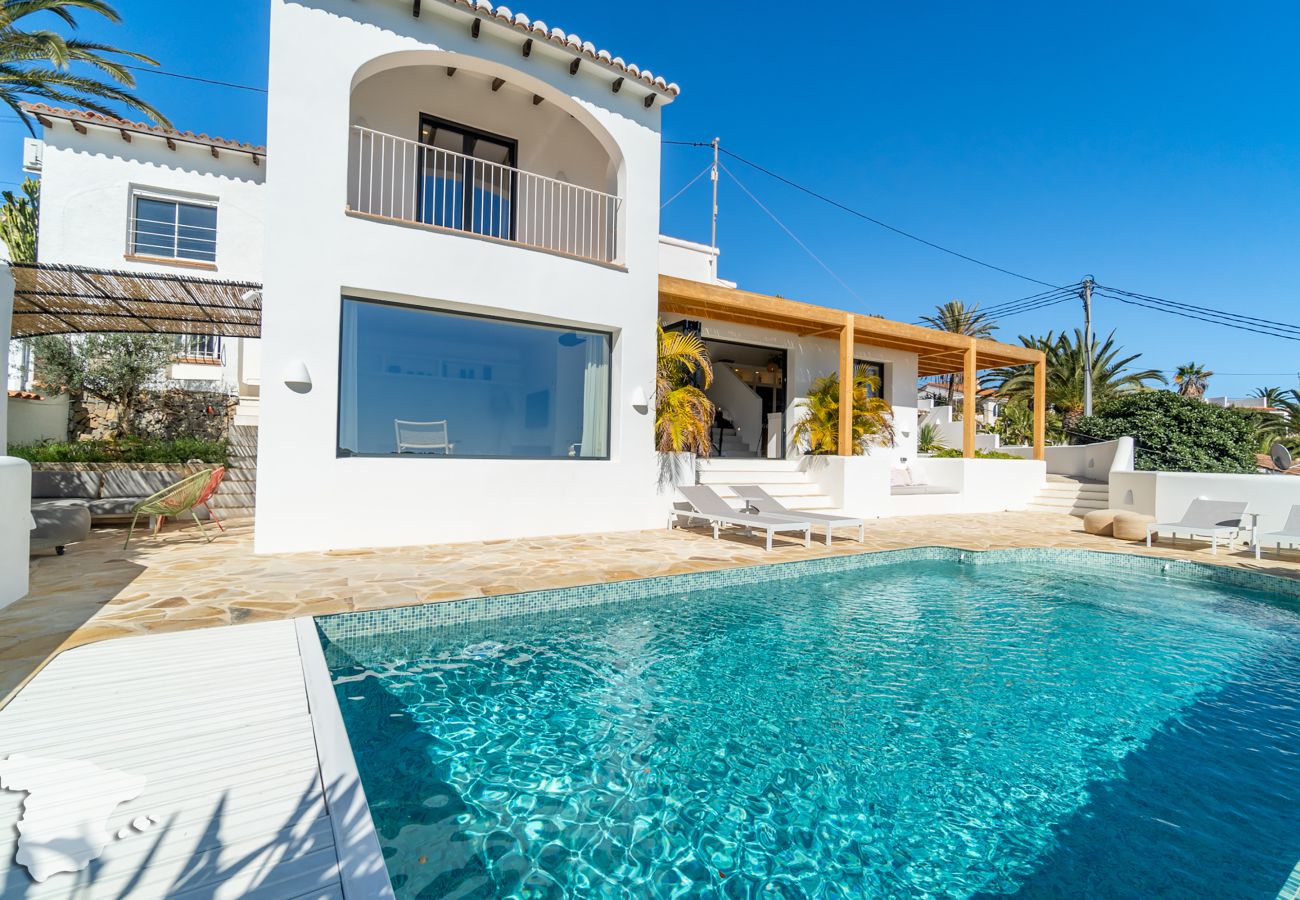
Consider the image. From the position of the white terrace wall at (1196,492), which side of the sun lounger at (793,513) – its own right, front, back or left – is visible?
left

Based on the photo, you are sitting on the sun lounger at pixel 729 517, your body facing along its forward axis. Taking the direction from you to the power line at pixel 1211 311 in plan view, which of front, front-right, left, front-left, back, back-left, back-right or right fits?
left

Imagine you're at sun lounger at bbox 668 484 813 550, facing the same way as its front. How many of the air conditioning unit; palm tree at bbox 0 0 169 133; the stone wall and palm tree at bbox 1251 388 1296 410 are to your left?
1

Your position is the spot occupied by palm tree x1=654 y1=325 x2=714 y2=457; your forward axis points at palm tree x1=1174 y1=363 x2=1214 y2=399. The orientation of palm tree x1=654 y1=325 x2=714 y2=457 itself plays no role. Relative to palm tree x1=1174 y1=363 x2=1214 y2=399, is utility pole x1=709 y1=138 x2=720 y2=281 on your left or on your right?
left

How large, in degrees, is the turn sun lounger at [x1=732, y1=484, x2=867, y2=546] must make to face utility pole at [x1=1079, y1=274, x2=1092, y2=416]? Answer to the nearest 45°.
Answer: approximately 90° to its left

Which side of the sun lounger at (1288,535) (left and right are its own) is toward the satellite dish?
right

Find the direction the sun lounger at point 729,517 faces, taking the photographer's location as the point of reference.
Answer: facing the viewer and to the right of the viewer

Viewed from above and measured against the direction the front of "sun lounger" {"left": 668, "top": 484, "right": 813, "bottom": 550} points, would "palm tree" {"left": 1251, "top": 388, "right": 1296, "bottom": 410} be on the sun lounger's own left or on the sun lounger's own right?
on the sun lounger's own left

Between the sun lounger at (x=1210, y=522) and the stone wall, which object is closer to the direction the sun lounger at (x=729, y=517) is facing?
the sun lounger

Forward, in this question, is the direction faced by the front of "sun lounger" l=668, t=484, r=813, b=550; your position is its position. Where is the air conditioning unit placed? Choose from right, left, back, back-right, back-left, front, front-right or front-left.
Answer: back-right

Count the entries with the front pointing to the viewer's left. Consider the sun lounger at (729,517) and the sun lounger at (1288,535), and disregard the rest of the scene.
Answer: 1

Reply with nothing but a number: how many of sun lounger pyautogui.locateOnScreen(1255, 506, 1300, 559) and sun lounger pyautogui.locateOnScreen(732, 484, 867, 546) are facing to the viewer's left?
1

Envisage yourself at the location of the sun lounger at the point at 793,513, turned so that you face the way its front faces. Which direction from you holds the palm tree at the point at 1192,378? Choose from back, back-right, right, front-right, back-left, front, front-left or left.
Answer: left

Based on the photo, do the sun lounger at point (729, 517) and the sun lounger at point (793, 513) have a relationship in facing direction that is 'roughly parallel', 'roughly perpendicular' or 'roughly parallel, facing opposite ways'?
roughly parallel

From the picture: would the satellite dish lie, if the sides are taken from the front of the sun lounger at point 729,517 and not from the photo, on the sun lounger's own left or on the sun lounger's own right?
on the sun lounger's own left

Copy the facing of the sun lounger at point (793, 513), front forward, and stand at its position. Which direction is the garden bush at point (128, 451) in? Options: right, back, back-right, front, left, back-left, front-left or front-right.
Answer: back-right

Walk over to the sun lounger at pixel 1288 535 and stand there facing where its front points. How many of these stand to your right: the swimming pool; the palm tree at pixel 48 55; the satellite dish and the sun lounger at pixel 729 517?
1

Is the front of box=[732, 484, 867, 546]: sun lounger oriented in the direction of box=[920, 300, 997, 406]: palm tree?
no

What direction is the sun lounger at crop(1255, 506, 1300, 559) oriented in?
to the viewer's left

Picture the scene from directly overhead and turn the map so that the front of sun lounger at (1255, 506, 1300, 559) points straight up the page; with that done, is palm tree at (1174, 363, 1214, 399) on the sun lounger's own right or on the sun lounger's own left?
on the sun lounger's own right
